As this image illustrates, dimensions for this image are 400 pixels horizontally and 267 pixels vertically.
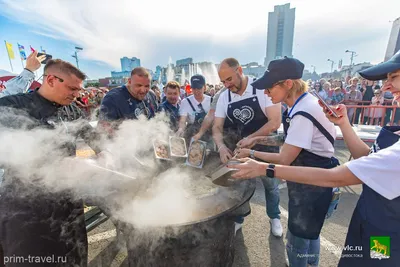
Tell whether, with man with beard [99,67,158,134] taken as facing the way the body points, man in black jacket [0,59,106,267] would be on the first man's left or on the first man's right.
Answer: on the first man's right

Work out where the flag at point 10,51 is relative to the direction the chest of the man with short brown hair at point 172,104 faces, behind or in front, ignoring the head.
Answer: behind

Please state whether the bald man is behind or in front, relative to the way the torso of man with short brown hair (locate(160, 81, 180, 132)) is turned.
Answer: in front

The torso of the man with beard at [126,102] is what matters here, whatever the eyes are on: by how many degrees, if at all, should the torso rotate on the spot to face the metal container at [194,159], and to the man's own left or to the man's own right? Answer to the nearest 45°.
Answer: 0° — they already face it

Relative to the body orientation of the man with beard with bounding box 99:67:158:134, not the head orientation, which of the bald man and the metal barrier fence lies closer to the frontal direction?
the bald man

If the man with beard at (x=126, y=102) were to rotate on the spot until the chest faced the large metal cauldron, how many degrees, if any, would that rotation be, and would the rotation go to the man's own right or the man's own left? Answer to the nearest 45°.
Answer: approximately 45° to the man's own right

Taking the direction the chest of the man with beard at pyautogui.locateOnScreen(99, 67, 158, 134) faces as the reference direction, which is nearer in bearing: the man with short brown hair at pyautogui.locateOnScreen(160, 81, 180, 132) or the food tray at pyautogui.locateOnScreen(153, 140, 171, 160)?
the food tray

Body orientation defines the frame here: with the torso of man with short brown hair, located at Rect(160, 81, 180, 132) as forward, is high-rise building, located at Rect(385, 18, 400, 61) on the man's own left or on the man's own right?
on the man's own left

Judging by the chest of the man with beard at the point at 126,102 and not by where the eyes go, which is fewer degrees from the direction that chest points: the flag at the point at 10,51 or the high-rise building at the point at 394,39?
the high-rise building

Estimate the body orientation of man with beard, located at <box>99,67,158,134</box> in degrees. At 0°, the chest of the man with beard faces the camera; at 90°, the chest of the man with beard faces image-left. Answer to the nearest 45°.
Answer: approximately 315°

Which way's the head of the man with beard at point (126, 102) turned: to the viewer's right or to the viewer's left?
to the viewer's right

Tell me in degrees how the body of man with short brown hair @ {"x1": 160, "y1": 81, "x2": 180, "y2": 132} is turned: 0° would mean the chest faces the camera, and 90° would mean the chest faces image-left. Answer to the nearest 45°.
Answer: approximately 0°

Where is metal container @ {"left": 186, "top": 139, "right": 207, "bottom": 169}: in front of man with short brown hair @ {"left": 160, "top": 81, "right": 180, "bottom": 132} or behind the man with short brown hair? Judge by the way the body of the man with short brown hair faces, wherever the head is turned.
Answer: in front
